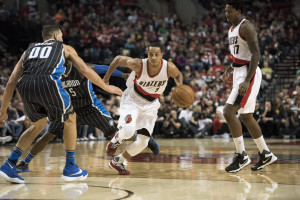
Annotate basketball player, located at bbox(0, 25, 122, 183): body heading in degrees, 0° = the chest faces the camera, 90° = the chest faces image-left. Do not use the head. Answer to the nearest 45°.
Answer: approximately 225°

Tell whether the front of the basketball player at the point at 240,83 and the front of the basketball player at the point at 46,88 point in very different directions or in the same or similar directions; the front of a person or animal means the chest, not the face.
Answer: very different directions

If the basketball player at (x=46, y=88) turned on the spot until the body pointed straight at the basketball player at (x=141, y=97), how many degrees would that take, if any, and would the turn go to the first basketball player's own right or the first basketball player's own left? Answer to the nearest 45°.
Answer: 0° — they already face them

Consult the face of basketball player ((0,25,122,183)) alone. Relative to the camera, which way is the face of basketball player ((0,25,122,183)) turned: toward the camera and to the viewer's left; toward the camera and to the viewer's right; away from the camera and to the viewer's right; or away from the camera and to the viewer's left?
away from the camera and to the viewer's right
